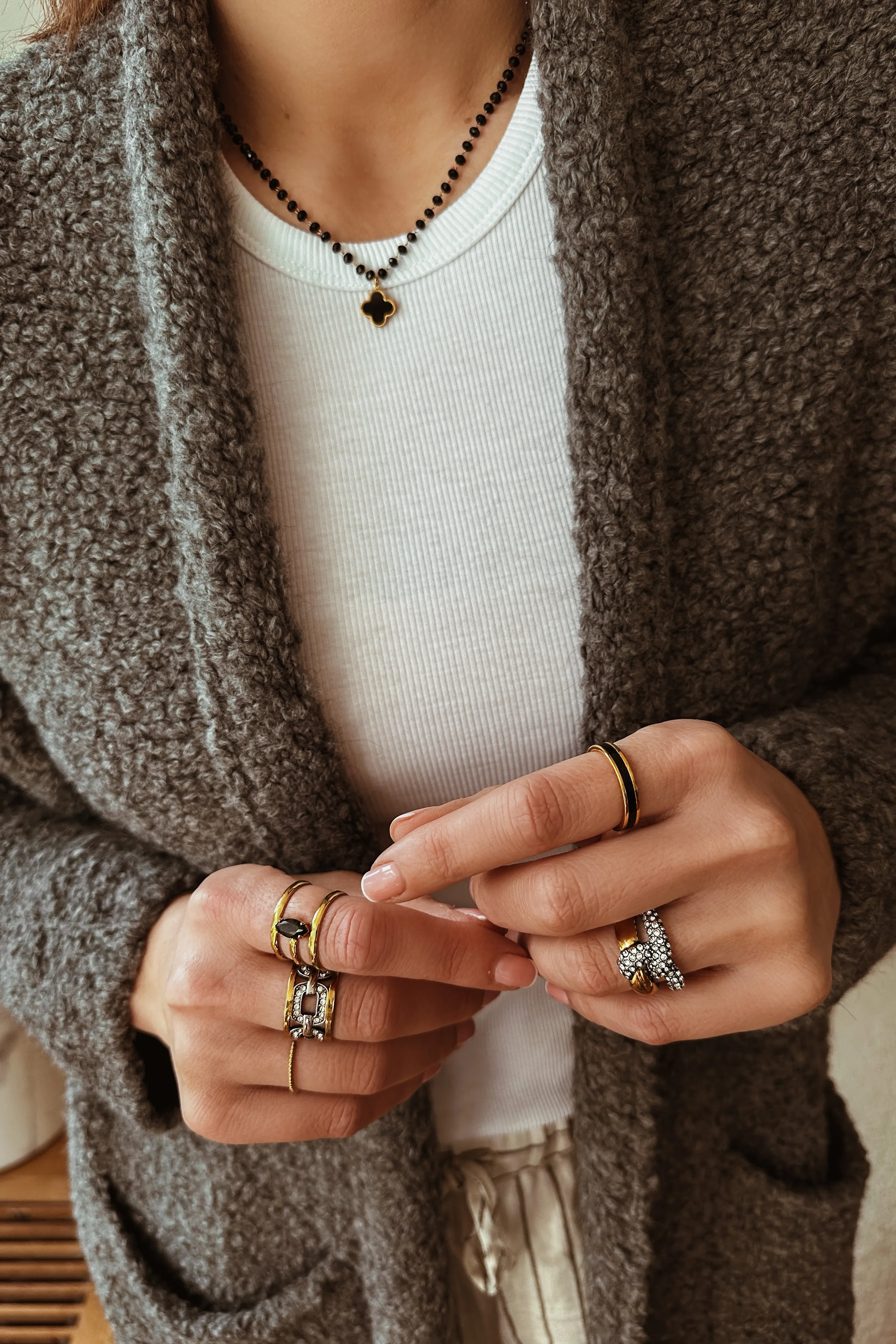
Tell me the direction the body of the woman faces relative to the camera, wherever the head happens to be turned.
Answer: toward the camera
